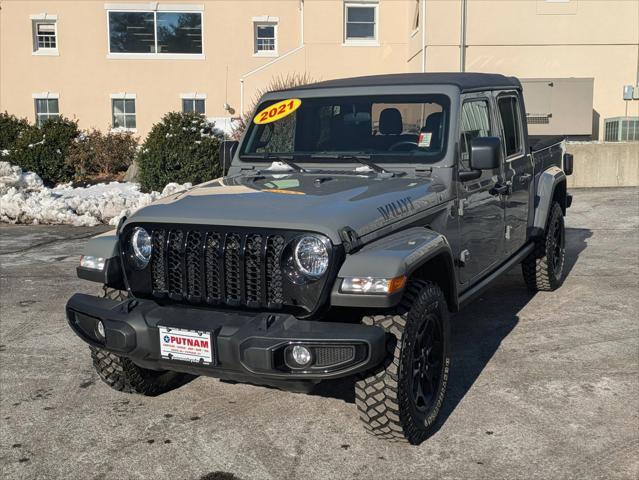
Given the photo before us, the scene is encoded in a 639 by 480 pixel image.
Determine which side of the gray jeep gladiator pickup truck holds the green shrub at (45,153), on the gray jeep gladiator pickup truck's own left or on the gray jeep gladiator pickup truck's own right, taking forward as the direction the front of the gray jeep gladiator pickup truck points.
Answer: on the gray jeep gladiator pickup truck's own right

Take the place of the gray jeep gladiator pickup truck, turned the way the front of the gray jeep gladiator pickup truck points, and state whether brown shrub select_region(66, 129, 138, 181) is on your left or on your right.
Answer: on your right

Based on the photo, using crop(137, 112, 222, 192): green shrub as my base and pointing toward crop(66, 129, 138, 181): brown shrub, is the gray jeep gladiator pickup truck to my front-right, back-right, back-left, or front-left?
back-left

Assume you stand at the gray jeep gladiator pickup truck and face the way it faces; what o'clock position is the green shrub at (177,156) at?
The green shrub is roughly at 4 o'clock from the gray jeep gladiator pickup truck.

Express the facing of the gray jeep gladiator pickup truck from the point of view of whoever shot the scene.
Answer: facing the viewer and to the left of the viewer

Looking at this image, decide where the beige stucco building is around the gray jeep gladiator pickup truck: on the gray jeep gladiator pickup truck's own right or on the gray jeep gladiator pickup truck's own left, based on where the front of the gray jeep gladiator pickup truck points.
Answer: on the gray jeep gladiator pickup truck's own right
